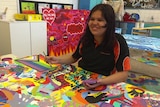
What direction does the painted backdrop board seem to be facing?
toward the camera
